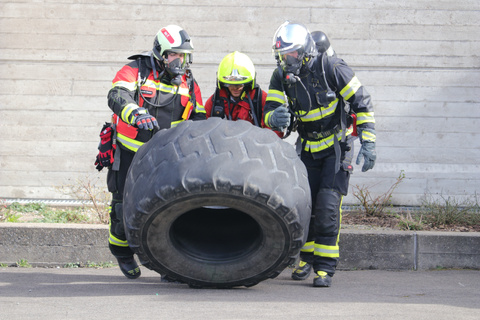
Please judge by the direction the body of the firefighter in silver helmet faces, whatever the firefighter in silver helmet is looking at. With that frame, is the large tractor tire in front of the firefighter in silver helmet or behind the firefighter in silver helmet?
in front

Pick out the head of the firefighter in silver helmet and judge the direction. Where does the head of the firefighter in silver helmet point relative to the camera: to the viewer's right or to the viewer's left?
to the viewer's left

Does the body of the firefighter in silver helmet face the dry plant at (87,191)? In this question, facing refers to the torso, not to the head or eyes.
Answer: no

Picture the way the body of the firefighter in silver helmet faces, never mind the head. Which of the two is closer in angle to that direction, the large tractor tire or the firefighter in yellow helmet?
the large tractor tire

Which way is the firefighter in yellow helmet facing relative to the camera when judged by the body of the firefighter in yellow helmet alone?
toward the camera

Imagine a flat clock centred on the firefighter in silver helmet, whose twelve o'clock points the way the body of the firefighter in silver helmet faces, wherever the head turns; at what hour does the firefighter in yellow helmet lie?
The firefighter in yellow helmet is roughly at 2 o'clock from the firefighter in silver helmet.

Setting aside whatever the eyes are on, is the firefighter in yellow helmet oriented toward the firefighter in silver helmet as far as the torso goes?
no

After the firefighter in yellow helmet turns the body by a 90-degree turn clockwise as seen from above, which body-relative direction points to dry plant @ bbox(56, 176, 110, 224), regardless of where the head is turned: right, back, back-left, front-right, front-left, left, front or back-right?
front-right

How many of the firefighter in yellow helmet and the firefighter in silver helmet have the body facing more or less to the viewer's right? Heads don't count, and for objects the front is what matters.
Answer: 0

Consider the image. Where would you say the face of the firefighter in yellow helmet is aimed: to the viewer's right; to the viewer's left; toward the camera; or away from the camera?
toward the camera

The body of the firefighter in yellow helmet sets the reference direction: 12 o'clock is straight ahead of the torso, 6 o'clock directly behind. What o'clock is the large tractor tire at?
The large tractor tire is roughly at 12 o'clock from the firefighter in yellow helmet.

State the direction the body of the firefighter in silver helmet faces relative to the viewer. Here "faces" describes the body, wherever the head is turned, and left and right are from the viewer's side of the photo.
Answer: facing the viewer and to the left of the viewer
